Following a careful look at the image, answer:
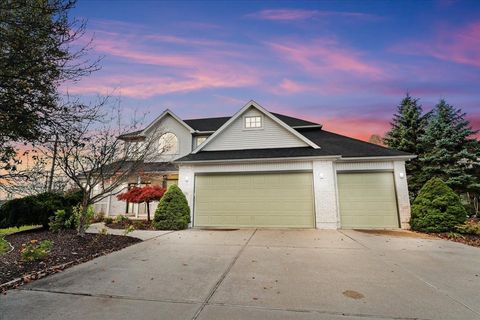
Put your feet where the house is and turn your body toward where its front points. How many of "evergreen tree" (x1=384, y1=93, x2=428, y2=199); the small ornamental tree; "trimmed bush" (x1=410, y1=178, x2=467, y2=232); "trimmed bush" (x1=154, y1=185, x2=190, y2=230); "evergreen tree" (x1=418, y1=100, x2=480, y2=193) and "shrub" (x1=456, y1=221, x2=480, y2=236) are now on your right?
2

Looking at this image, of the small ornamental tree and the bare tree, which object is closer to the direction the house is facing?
the bare tree

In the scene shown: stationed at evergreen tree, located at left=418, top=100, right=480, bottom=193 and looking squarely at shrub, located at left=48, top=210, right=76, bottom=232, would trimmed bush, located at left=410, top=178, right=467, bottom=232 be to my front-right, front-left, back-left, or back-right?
front-left

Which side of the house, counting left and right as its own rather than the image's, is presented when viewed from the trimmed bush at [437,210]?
left

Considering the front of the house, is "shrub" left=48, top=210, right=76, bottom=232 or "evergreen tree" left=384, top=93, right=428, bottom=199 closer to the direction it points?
the shrub

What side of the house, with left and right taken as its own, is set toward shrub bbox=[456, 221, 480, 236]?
left

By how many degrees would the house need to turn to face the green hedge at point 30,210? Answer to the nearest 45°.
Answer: approximately 90° to its right

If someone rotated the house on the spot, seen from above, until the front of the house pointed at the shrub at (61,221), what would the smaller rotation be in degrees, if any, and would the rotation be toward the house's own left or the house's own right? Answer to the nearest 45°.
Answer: approximately 45° to the house's own right

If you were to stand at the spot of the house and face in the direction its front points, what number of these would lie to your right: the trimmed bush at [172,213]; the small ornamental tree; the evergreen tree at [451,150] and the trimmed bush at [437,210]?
2

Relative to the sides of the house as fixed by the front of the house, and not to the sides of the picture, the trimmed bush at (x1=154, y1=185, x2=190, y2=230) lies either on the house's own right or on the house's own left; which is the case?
on the house's own right

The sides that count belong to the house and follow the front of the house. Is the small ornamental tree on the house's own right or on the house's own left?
on the house's own right

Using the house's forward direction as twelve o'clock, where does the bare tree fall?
The bare tree is roughly at 2 o'clock from the house.

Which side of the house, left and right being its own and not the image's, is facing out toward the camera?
front
